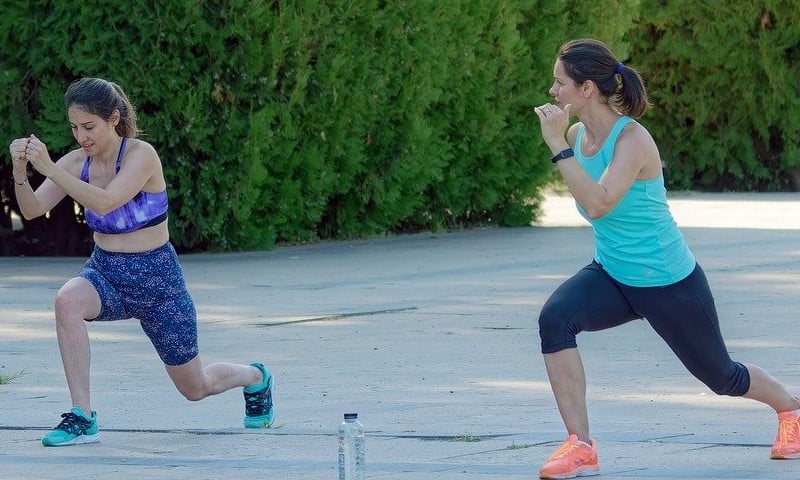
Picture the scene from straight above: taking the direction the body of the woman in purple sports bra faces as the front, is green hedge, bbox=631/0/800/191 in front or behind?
behind

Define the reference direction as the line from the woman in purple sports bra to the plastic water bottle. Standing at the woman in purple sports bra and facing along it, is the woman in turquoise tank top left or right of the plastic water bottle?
left

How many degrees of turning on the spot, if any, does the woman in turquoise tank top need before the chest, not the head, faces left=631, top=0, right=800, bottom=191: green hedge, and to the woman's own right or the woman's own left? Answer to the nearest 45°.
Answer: approximately 135° to the woman's own right

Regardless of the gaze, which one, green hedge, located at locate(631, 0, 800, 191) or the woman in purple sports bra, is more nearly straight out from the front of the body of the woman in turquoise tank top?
the woman in purple sports bra

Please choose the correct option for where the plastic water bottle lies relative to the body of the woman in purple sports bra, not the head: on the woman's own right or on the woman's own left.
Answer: on the woman's own left

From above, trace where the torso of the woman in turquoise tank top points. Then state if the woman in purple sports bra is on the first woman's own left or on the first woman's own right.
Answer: on the first woman's own right

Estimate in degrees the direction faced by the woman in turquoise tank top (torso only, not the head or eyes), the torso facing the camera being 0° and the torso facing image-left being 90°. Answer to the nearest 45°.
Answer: approximately 45°

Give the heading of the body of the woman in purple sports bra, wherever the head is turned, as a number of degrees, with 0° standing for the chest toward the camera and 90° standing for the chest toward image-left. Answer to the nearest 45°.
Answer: approximately 45°

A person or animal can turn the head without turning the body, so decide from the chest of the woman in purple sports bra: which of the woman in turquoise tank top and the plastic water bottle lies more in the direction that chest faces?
the plastic water bottle

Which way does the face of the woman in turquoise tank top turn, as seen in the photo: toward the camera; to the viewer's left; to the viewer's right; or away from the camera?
to the viewer's left

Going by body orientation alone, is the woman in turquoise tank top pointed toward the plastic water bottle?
yes
